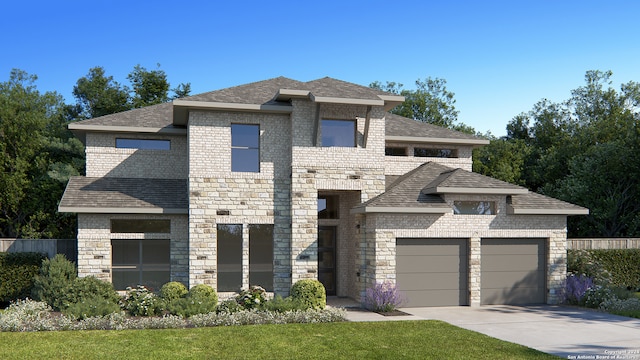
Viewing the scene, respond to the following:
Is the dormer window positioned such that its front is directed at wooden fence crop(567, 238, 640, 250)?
no

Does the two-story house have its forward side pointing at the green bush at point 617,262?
no

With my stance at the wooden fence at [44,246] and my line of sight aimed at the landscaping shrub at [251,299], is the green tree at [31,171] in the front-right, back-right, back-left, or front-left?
back-left

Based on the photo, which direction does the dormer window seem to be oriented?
toward the camera

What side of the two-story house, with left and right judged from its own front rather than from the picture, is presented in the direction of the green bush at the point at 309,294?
front

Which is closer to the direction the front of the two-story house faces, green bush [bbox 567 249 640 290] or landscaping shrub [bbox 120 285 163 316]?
the landscaping shrub

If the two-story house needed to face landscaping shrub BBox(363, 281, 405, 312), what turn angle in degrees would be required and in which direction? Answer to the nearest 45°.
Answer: approximately 45° to its left

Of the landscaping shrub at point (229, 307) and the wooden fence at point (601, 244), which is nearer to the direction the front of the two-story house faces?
the landscaping shrub

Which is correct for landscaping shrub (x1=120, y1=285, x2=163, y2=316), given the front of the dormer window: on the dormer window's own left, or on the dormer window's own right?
on the dormer window's own right

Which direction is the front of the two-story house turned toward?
toward the camera

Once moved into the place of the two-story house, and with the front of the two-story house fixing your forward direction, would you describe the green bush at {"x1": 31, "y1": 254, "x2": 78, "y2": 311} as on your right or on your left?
on your right

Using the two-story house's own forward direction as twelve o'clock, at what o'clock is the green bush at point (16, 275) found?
The green bush is roughly at 3 o'clock from the two-story house.

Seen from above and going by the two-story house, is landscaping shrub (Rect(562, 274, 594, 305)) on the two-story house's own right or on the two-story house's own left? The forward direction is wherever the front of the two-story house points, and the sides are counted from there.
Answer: on the two-story house's own left

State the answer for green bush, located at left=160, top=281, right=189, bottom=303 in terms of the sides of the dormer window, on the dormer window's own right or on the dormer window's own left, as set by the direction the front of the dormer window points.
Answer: on the dormer window's own right

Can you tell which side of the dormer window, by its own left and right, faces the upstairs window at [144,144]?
right

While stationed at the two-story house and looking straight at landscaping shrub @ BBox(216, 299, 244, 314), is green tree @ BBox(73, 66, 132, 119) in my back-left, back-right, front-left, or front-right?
back-right
